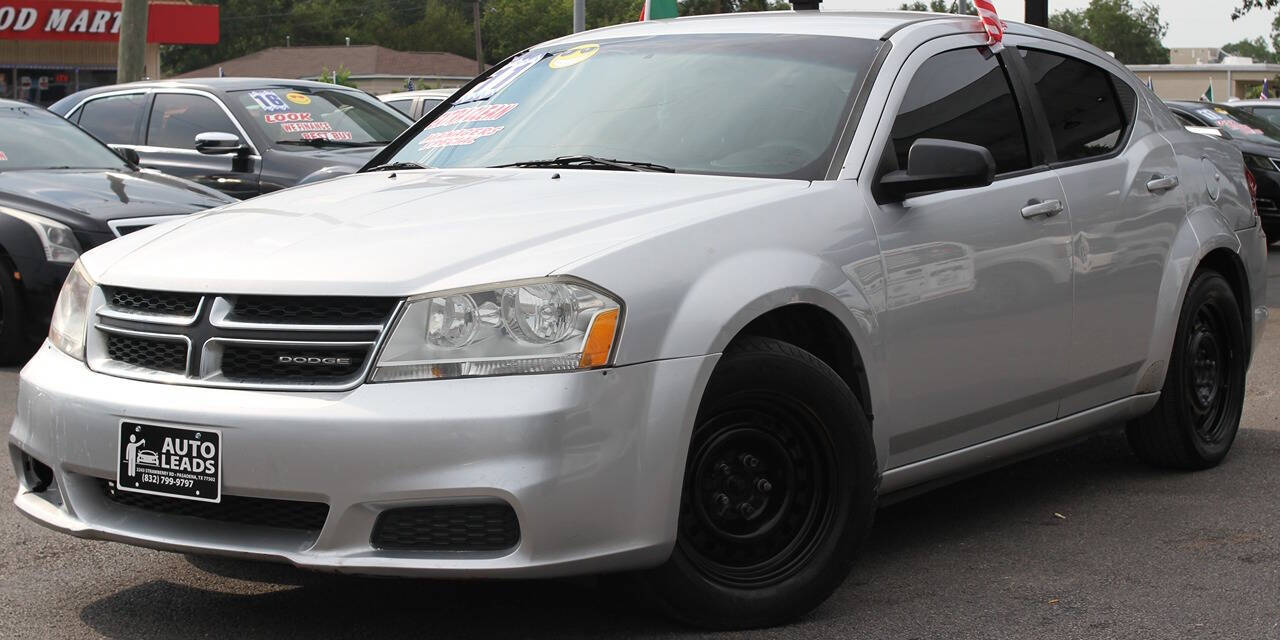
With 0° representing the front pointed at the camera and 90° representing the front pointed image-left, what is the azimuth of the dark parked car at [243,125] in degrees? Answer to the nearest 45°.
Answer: approximately 315°

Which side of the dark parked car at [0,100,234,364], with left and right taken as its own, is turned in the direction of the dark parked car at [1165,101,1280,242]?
left

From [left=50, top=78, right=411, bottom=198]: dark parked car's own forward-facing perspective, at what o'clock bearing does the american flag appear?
The american flag is roughly at 1 o'clock from the dark parked car.

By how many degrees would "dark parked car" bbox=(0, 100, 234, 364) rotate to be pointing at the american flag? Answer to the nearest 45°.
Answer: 0° — it already faces it

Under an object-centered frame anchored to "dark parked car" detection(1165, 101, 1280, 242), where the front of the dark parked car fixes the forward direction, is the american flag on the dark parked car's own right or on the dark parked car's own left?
on the dark parked car's own right

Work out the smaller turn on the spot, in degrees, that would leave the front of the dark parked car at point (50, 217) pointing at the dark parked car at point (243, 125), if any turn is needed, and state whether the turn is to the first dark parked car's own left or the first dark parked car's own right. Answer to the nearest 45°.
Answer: approximately 135° to the first dark parked car's own left

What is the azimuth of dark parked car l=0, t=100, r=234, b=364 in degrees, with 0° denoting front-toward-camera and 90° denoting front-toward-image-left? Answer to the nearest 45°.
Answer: approximately 315°

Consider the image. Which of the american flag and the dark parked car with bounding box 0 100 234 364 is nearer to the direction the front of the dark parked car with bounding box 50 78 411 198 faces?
the american flag

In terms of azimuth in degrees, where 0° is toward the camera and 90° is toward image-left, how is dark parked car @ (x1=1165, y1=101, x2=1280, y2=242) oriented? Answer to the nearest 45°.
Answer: approximately 315°

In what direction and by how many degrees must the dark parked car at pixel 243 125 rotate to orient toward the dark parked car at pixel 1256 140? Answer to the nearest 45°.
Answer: approximately 45° to its left
